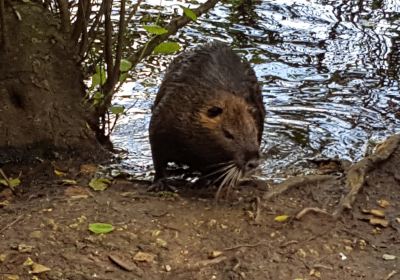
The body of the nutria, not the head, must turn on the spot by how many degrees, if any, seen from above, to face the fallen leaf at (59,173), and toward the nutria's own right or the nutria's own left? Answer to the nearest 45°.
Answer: approximately 135° to the nutria's own right

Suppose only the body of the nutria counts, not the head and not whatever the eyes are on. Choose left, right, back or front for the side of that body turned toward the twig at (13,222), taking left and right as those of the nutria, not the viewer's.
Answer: right

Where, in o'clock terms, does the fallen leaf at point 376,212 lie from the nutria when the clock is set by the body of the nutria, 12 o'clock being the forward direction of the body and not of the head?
The fallen leaf is roughly at 11 o'clock from the nutria.

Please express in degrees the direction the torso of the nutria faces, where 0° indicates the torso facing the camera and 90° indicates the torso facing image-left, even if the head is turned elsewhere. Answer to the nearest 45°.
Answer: approximately 315°

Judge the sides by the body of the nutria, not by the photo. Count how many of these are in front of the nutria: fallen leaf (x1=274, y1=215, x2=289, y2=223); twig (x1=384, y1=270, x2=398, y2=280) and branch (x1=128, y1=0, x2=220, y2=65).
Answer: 2

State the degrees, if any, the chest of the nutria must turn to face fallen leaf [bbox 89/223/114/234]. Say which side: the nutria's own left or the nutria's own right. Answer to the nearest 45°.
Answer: approximately 90° to the nutria's own right

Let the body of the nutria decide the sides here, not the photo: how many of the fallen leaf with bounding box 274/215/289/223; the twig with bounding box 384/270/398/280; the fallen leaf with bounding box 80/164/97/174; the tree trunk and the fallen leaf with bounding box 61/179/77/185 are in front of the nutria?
2

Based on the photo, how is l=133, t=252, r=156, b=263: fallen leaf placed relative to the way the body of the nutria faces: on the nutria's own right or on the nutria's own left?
on the nutria's own right

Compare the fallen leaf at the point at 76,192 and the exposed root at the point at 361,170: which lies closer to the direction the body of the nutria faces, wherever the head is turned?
the exposed root

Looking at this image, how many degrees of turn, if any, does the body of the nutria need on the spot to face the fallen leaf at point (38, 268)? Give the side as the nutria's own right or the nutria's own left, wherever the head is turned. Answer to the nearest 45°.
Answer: approximately 90° to the nutria's own right

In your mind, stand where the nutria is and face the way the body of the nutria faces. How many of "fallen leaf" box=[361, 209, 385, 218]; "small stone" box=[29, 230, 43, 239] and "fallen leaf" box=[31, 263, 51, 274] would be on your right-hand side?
2

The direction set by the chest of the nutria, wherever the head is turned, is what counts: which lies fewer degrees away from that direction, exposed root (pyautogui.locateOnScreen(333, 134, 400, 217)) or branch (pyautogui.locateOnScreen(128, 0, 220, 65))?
the exposed root

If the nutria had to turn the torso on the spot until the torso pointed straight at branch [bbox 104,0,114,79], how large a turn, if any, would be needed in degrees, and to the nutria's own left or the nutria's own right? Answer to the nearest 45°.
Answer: approximately 180°
